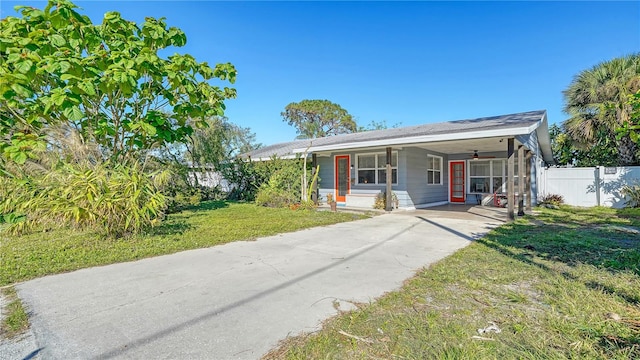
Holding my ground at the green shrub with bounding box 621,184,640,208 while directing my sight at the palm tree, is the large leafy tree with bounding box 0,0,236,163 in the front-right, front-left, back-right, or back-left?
back-left

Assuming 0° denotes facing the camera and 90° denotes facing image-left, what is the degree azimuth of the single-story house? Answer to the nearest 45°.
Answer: approximately 45°

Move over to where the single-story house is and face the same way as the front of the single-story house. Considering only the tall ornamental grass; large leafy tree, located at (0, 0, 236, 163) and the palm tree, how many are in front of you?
2

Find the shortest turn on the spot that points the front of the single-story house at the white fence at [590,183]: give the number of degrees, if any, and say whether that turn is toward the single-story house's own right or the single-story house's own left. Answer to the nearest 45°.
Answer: approximately 135° to the single-story house's own left

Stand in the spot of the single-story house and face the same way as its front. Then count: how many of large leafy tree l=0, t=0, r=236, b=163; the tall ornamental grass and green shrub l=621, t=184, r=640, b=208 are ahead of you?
2

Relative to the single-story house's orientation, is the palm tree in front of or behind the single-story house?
behind

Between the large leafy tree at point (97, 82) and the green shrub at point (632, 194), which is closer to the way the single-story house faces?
the large leafy tree

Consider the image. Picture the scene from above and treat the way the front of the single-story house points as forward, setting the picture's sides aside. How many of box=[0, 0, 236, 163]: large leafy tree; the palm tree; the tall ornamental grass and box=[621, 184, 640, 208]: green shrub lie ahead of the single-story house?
2

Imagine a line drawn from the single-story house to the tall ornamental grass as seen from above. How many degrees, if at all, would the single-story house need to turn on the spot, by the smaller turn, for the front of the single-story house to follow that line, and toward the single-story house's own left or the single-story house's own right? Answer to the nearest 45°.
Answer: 0° — it already faces it

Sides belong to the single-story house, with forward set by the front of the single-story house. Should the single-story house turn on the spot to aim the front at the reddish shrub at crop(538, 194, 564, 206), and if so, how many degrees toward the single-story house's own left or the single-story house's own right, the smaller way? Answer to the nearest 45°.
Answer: approximately 135° to the single-story house's own left
